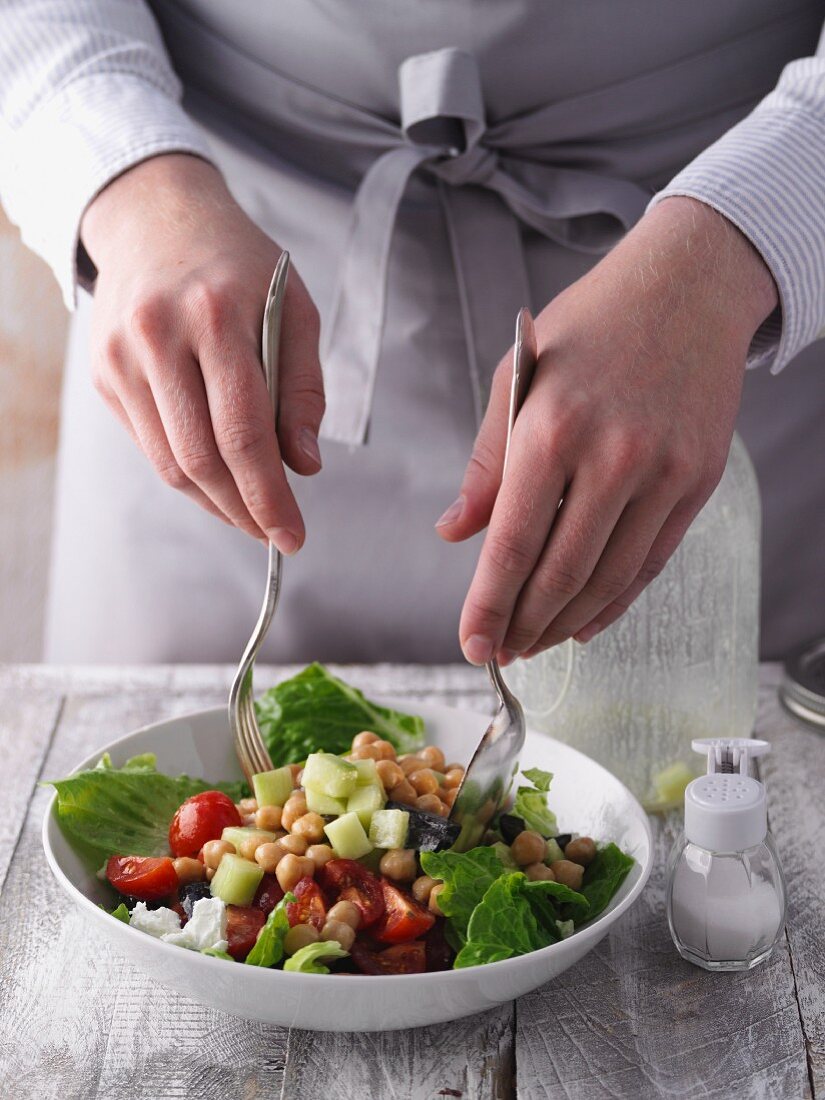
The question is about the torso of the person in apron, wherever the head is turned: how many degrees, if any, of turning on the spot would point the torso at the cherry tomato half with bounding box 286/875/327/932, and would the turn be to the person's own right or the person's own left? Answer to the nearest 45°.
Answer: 0° — they already face it

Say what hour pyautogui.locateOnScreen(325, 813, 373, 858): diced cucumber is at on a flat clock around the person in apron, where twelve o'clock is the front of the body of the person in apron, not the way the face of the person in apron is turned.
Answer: The diced cucumber is roughly at 12 o'clock from the person in apron.

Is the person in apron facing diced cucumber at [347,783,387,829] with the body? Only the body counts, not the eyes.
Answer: yes

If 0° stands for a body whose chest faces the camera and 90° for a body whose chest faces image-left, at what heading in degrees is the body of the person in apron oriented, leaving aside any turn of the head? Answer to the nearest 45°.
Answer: approximately 0°

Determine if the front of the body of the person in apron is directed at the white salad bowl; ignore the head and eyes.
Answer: yes

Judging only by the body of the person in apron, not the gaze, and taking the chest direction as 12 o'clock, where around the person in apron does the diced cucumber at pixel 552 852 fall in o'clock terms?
The diced cucumber is roughly at 12 o'clock from the person in apron.

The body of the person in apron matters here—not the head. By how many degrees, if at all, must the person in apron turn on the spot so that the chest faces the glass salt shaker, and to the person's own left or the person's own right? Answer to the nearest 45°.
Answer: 0° — they already face it
